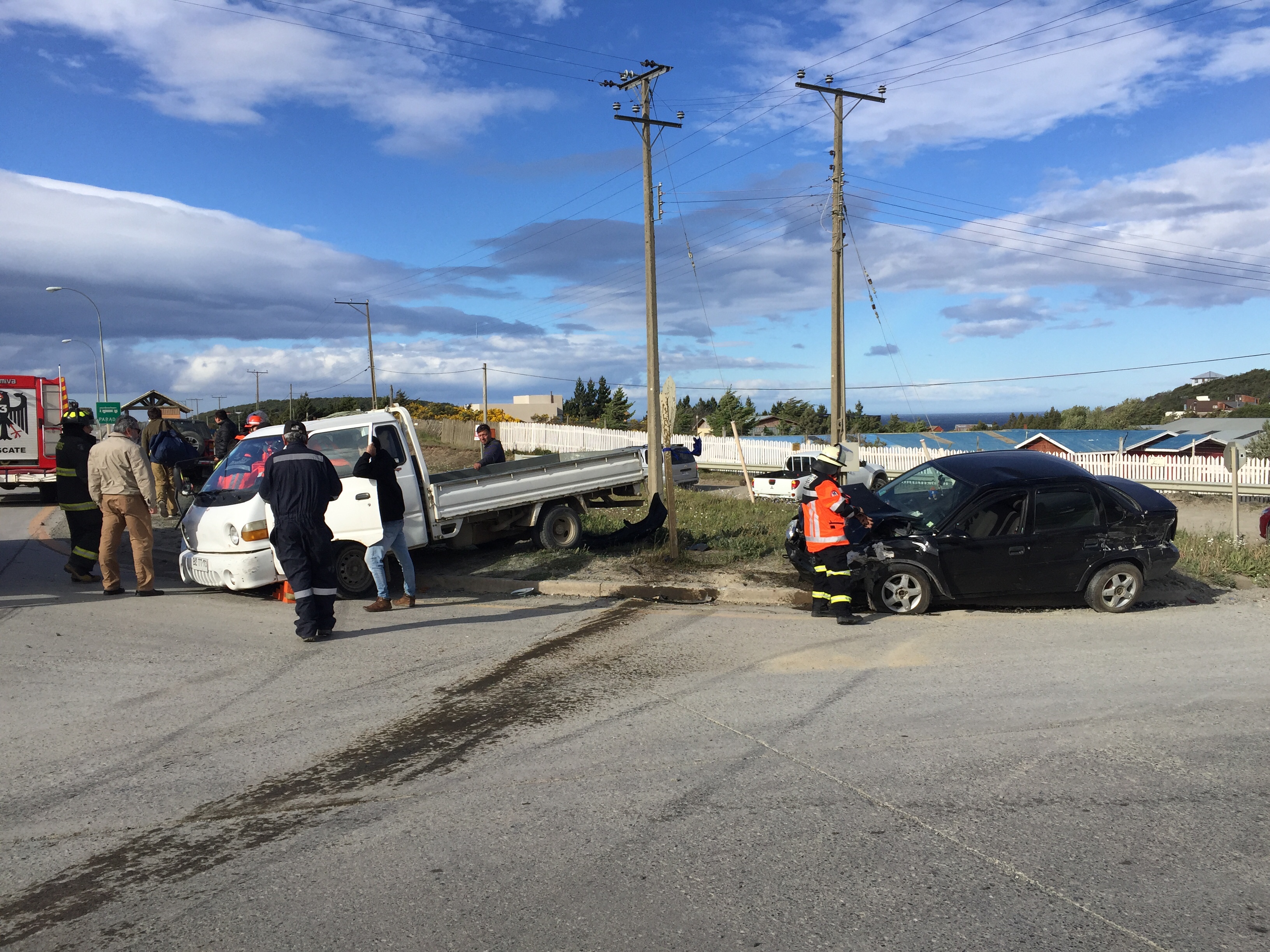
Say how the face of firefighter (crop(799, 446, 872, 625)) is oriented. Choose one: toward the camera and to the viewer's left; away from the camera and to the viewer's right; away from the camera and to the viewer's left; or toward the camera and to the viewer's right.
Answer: away from the camera and to the viewer's right

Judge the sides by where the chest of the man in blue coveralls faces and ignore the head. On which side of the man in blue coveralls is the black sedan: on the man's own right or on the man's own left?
on the man's own right

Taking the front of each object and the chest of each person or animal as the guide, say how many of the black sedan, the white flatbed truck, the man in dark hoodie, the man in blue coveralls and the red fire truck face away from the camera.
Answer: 2

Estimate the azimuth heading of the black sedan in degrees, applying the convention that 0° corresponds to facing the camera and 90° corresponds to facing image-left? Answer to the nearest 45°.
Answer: approximately 90°

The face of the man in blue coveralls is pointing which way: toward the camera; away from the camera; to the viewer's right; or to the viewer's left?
away from the camera

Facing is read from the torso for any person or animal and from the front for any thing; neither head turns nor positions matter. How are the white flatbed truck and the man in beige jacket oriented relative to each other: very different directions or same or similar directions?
very different directions

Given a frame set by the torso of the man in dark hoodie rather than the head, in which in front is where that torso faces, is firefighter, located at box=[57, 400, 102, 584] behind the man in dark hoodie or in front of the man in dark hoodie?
in front

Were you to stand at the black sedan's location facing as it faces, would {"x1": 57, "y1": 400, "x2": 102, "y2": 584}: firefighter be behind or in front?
in front
